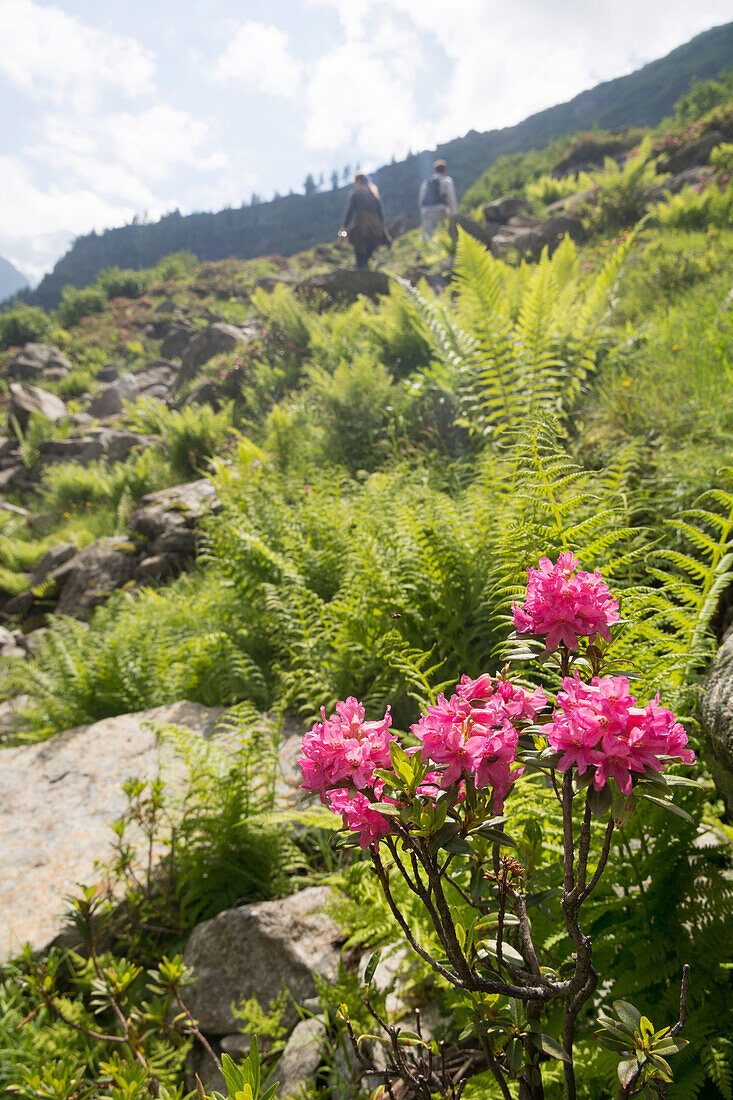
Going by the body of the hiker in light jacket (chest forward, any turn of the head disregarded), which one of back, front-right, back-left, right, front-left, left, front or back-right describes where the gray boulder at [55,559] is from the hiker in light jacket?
back-left

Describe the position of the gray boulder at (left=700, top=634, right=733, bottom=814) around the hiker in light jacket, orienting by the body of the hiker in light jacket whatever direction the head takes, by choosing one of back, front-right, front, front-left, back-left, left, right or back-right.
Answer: back

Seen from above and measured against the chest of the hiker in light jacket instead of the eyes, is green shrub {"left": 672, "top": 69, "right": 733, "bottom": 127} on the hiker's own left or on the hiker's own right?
on the hiker's own right

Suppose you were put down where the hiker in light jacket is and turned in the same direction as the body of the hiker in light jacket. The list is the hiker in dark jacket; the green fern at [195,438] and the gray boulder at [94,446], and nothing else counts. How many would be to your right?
0

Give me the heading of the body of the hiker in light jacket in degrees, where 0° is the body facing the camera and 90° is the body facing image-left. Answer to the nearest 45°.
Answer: approximately 180°

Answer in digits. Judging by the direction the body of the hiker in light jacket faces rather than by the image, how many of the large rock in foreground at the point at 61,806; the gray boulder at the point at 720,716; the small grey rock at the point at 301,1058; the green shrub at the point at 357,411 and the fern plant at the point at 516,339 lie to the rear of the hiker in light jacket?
5

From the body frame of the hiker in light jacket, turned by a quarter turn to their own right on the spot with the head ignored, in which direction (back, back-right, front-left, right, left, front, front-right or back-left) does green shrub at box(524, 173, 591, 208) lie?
front-left

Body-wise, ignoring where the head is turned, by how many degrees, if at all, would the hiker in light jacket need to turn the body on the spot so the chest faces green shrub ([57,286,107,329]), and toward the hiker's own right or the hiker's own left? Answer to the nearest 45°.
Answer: approximately 45° to the hiker's own left

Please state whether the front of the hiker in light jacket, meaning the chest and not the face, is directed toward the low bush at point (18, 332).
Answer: no

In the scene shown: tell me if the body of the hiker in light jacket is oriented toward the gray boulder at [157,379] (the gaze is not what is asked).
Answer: no

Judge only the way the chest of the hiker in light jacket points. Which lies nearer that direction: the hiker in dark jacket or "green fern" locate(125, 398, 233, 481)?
the hiker in dark jacket

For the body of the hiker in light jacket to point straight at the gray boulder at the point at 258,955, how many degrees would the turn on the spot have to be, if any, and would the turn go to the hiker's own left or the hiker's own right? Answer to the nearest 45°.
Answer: approximately 180°

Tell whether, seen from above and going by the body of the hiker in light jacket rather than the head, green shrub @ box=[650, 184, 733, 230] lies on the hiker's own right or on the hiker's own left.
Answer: on the hiker's own right

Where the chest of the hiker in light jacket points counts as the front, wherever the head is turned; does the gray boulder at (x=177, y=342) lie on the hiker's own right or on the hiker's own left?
on the hiker's own left

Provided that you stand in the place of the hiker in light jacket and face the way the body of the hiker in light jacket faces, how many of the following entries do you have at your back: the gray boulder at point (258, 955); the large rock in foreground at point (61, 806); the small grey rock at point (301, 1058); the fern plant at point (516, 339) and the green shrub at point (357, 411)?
5

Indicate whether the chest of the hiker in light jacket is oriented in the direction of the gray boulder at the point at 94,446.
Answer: no
